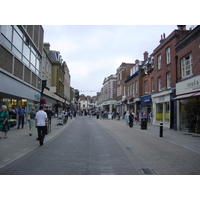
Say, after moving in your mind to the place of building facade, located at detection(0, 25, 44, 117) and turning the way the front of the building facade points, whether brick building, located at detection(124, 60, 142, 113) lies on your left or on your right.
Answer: on your left

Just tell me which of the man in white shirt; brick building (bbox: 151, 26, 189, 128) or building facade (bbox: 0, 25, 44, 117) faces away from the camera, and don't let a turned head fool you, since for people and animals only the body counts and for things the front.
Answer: the man in white shirt

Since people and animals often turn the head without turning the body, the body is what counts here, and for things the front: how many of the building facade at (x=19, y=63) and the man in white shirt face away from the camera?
1

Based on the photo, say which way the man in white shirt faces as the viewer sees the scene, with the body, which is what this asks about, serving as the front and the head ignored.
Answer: away from the camera

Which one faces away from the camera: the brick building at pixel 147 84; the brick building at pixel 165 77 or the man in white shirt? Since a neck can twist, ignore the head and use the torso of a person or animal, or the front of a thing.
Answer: the man in white shirt

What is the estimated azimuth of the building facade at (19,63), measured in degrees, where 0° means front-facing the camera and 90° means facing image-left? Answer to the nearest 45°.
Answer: approximately 315°

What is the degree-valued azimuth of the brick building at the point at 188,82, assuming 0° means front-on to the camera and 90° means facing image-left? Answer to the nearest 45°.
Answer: approximately 45°

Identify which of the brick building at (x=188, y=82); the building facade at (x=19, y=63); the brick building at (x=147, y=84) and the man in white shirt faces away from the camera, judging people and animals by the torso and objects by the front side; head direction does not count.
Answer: the man in white shirt

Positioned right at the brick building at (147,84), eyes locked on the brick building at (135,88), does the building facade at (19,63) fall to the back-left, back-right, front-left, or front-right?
back-left
